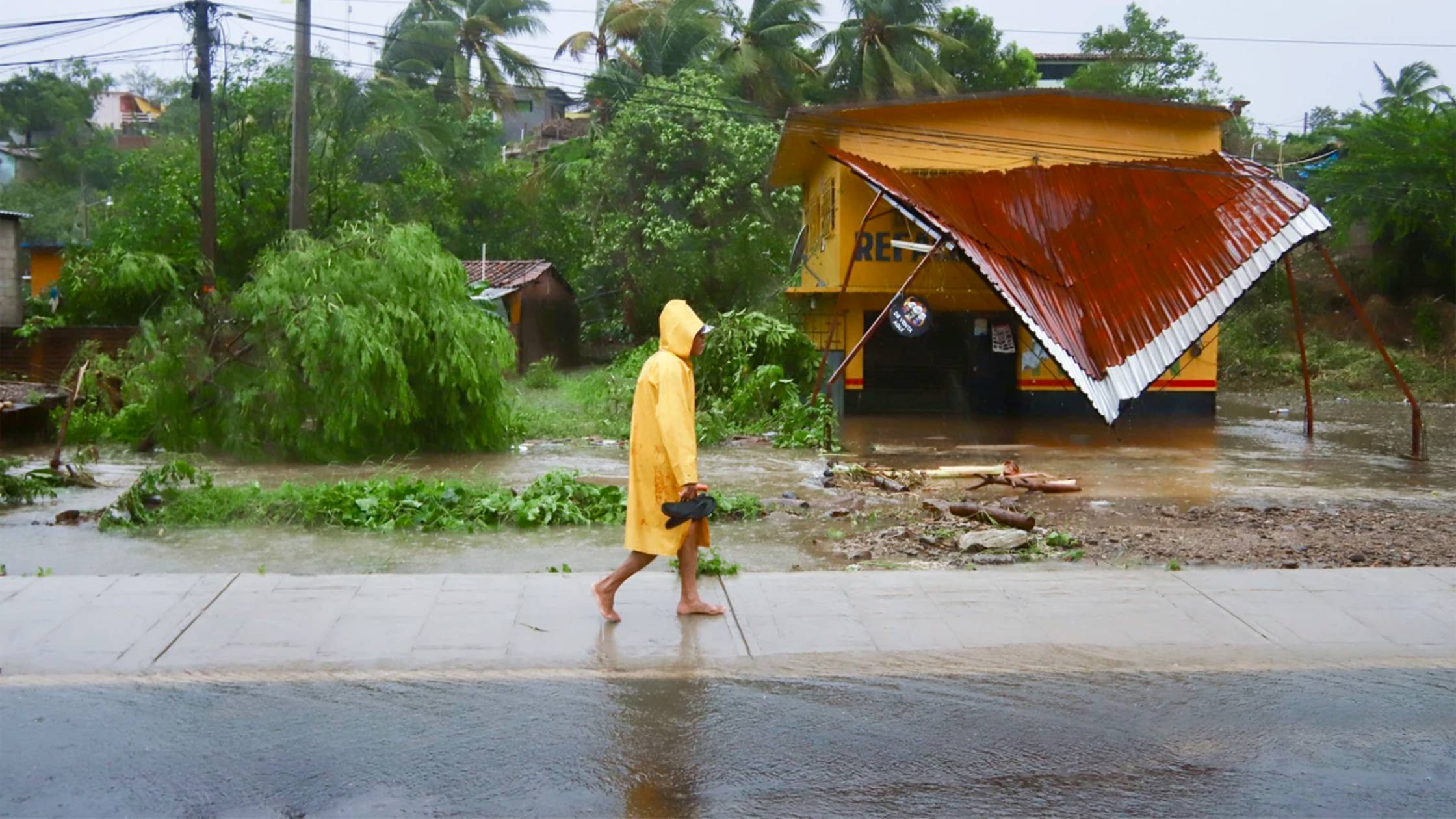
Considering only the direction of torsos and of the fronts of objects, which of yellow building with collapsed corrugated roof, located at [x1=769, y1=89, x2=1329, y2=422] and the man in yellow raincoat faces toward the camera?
the yellow building with collapsed corrugated roof

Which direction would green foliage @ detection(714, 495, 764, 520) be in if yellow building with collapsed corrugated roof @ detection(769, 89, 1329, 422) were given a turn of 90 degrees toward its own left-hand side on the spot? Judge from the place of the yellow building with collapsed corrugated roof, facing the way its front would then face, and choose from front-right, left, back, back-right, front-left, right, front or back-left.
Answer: right

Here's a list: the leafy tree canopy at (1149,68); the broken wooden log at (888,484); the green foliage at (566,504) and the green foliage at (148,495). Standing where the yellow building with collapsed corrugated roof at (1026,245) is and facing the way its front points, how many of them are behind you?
1

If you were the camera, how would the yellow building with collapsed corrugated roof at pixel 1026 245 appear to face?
facing the viewer

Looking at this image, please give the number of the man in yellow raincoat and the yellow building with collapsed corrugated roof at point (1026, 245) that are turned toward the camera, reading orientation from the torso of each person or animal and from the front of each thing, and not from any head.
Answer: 1

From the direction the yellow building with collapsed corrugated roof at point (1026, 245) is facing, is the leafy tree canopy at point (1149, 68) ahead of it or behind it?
behind

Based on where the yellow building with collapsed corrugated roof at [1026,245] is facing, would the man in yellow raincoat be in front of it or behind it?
in front

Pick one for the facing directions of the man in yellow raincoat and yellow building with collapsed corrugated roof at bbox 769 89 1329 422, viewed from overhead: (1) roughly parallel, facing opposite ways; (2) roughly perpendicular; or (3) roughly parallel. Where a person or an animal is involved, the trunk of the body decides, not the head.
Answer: roughly perpendicular

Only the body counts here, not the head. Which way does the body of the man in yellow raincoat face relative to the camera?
to the viewer's right

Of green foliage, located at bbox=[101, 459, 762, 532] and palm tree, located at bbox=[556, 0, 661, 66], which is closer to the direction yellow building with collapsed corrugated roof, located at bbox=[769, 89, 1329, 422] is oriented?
the green foliage

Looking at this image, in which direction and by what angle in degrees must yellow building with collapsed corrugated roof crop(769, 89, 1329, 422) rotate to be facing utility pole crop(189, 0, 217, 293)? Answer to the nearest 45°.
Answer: approximately 90° to its right

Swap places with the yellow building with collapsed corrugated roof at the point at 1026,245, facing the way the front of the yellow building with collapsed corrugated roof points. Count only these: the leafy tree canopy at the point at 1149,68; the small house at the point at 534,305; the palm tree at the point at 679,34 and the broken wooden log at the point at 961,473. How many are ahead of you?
1

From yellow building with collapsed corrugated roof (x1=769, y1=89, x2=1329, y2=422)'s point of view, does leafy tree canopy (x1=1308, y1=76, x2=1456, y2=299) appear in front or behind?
behind

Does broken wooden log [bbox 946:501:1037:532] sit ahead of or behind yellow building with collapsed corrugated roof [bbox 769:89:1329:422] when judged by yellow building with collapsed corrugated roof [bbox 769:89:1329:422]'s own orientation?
ahead

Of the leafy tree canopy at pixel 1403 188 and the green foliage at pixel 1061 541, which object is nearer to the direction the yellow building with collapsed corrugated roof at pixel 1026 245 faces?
the green foliage
